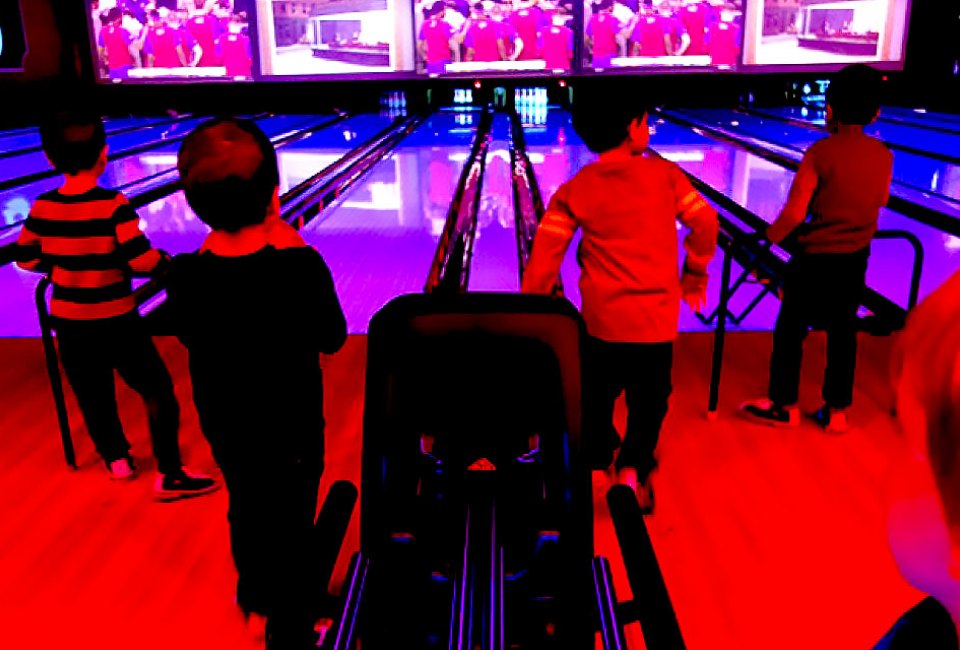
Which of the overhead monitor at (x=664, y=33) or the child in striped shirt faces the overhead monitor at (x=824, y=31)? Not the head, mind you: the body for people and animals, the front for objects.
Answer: the child in striped shirt

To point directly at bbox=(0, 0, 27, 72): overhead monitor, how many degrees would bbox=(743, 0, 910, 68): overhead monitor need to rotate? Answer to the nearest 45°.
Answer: approximately 45° to its right

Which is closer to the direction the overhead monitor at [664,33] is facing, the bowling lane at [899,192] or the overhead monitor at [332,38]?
the bowling lane

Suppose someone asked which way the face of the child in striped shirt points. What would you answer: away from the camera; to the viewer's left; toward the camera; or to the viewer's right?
away from the camera

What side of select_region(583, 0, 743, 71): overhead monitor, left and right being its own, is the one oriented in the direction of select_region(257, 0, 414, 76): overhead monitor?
right

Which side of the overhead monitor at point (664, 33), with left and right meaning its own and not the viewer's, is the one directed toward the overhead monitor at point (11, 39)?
right

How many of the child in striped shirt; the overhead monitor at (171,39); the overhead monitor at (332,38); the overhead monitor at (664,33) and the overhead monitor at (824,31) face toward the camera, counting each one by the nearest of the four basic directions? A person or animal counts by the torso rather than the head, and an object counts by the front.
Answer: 4

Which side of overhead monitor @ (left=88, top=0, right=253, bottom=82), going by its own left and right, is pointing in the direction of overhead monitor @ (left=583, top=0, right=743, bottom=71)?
left

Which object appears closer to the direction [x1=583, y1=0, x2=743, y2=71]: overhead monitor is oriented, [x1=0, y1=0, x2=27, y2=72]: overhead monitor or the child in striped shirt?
the child in striped shirt

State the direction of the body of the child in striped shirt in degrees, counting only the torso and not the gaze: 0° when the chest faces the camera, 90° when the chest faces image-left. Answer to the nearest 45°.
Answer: approximately 225°

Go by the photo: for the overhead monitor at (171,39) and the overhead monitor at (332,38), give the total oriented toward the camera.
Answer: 2

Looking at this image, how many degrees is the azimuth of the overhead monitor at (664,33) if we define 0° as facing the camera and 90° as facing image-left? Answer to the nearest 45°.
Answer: approximately 0°

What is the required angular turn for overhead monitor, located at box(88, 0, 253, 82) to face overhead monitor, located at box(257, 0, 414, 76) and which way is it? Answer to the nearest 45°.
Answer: approximately 90° to its left
